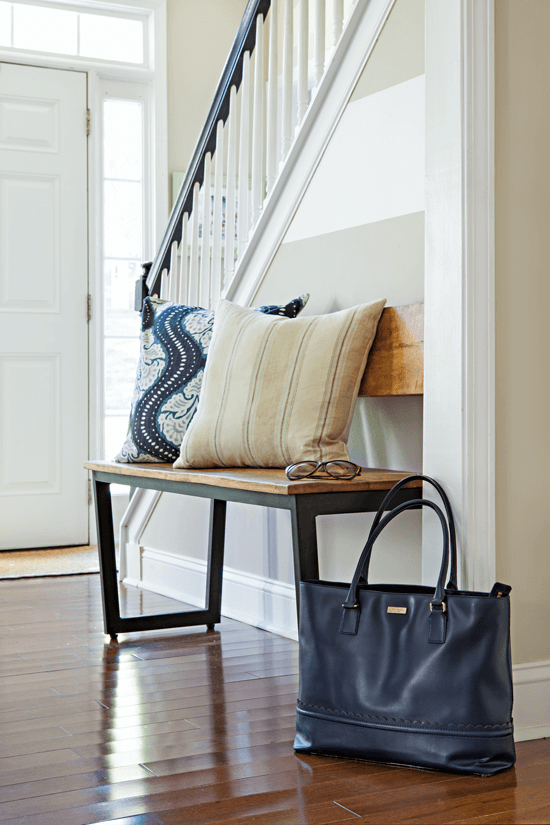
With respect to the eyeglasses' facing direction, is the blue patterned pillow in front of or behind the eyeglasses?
behind

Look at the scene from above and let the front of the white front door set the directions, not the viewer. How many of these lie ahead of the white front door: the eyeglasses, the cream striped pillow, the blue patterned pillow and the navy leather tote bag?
4

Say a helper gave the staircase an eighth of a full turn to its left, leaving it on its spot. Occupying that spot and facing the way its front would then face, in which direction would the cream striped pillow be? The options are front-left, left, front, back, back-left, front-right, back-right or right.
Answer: left

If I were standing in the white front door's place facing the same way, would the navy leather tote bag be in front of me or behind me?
in front

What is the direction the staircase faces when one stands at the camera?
facing away from the viewer and to the left of the viewer

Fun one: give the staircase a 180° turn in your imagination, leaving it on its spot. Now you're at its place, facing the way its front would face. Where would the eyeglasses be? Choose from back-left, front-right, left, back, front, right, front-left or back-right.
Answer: front-right

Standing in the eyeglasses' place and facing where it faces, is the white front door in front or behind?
behind

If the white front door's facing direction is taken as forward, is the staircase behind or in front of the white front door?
in front

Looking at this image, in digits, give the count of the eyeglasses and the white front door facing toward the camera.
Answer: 2

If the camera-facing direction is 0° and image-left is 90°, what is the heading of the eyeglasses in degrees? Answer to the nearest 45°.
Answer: approximately 0°
